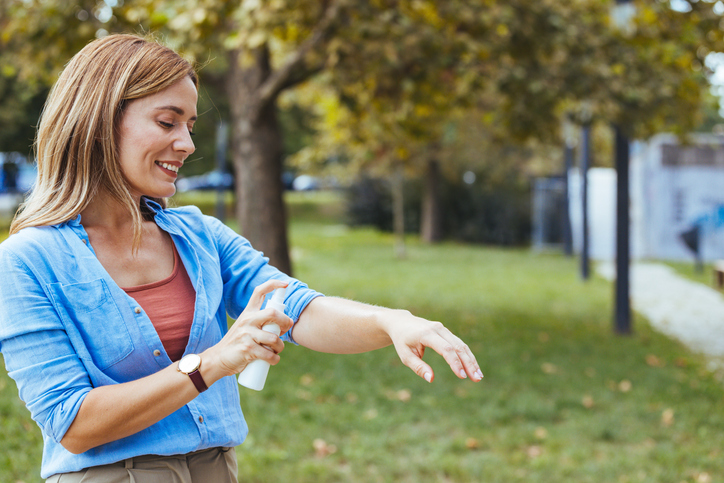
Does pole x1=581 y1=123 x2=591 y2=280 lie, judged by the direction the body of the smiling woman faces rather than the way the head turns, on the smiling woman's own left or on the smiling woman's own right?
on the smiling woman's own left

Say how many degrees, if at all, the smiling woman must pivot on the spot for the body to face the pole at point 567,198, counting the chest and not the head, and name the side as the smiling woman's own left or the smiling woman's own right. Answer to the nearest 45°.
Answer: approximately 90° to the smiling woman's own left

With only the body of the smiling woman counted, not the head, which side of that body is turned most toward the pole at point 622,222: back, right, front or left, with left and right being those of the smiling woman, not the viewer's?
left

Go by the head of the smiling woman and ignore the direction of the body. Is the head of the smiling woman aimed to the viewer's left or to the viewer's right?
to the viewer's right

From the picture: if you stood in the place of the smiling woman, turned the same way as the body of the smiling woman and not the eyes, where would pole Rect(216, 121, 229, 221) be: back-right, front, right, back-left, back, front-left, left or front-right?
back-left

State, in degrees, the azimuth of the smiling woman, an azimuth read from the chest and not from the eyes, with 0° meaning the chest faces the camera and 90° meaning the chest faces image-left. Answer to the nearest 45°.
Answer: approximately 315°

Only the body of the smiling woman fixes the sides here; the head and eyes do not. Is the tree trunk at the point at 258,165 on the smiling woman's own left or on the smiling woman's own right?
on the smiling woman's own left

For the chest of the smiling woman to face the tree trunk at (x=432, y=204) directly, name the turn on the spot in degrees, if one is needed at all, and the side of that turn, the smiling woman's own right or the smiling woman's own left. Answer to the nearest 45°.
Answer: approximately 135° to the smiling woman's own left
